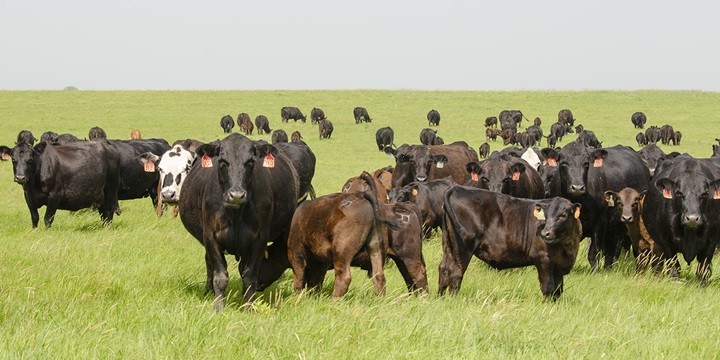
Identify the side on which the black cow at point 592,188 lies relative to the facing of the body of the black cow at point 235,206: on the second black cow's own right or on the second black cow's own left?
on the second black cow's own left

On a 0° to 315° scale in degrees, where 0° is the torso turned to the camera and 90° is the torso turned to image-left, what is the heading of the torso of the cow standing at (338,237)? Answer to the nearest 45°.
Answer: approximately 135°

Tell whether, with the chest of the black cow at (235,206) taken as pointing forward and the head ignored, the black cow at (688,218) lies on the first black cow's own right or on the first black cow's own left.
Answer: on the first black cow's own left

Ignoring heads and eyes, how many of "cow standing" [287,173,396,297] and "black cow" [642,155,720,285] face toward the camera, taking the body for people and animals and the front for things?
1

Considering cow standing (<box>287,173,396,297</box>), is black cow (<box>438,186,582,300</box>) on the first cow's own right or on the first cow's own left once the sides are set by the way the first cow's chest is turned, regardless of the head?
on the first cow's own right

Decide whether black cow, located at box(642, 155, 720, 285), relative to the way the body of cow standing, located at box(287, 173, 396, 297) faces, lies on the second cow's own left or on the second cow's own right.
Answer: on the second cow's own right

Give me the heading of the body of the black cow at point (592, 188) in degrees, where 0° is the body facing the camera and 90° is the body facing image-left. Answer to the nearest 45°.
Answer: approximately 45°

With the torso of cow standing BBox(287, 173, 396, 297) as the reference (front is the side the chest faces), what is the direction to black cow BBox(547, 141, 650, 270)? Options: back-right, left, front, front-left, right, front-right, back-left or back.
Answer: right

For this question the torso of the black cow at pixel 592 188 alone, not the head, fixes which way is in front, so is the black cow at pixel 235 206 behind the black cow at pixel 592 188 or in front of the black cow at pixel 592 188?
in front
